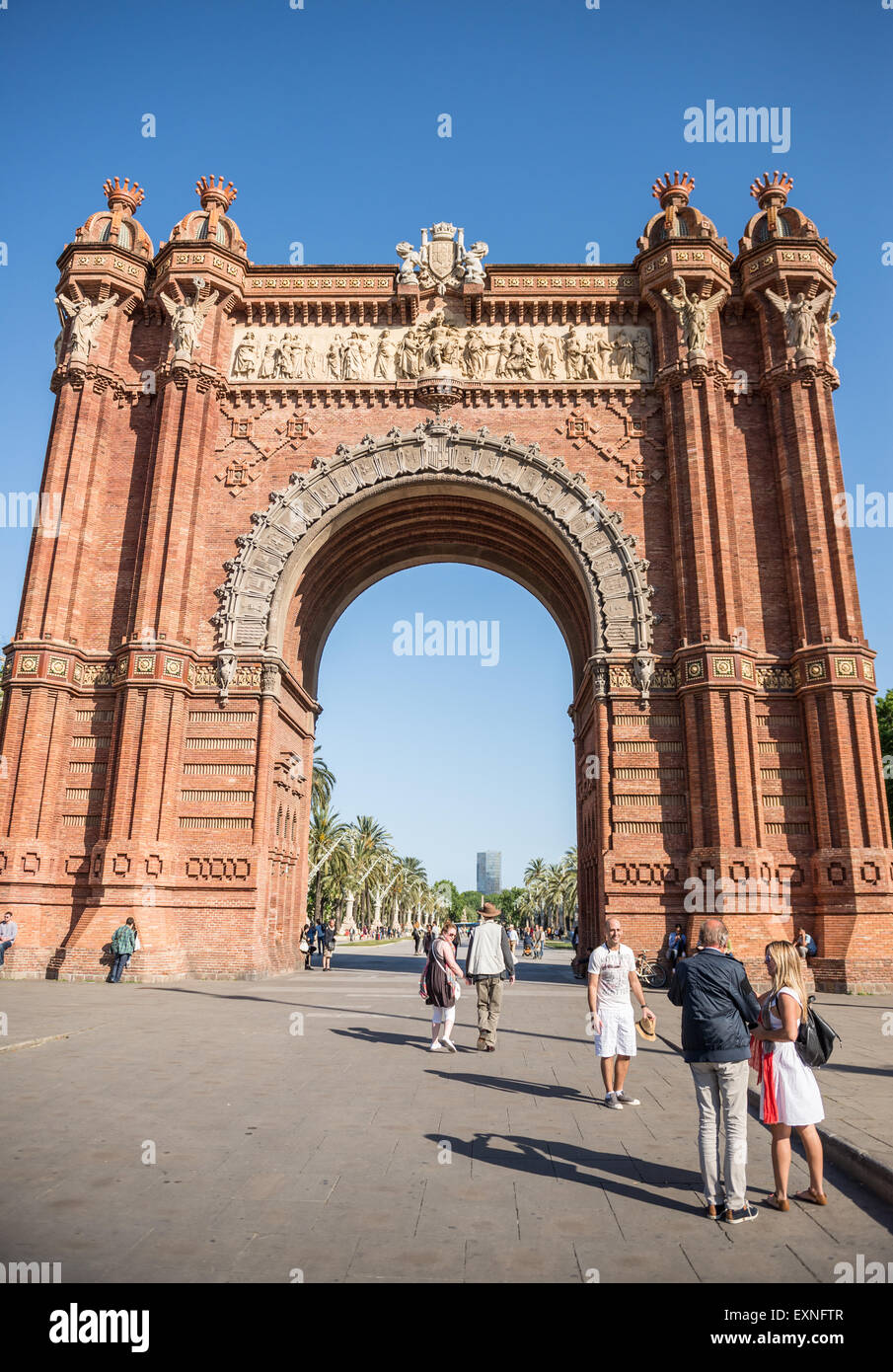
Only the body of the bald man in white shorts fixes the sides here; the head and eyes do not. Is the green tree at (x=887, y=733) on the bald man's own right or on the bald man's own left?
on the bald man's own left

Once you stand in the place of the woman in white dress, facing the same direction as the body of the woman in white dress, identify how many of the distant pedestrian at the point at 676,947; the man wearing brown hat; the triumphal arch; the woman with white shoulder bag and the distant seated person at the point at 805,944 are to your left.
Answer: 0

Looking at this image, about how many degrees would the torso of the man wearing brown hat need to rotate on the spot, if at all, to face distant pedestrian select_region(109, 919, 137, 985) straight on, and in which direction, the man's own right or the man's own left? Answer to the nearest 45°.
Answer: approximately 45° to the man's own left

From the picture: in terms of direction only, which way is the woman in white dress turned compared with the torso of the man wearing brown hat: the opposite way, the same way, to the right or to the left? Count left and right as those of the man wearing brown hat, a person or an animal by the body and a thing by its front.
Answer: to the left

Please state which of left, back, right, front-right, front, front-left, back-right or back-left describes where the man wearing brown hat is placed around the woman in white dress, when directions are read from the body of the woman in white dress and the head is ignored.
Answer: front-right

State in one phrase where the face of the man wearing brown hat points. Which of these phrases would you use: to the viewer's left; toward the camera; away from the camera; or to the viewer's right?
away from the camera

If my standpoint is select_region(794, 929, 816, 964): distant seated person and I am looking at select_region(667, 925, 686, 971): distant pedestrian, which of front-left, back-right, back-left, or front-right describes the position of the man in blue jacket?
front-left

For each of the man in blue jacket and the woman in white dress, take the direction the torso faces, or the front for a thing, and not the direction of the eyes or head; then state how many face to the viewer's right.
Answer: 0

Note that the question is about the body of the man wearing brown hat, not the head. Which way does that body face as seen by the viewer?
away from the camera

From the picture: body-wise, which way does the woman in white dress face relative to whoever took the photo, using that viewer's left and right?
facing to the left of the viewer

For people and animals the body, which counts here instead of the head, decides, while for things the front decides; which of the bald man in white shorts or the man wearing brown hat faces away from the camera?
the man wearing brown hat

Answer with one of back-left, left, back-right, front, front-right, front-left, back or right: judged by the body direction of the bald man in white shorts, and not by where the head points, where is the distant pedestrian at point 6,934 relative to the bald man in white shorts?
back

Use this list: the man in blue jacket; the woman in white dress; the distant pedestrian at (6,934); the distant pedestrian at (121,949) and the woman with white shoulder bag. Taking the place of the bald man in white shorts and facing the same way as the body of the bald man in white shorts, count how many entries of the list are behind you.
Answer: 3

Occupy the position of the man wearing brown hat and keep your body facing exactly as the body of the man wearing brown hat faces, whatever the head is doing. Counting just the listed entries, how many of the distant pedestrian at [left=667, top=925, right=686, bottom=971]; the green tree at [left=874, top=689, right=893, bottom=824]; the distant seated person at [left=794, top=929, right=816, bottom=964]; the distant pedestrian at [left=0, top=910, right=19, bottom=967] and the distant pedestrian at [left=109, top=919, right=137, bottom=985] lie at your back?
0

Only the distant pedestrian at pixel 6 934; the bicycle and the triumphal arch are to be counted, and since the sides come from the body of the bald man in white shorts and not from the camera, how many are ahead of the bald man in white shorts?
0

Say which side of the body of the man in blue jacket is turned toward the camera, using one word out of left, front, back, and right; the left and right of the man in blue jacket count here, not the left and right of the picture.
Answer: back

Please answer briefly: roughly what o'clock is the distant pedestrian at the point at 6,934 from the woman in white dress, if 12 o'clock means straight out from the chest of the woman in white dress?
The distant pedestrian is roughly at 1 o'clock from the woman in white dress.

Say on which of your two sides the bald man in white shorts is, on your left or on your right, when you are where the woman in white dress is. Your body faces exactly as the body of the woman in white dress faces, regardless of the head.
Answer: on your right

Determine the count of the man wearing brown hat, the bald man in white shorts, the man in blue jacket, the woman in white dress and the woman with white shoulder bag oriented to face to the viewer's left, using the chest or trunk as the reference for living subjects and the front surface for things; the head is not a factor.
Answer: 1
